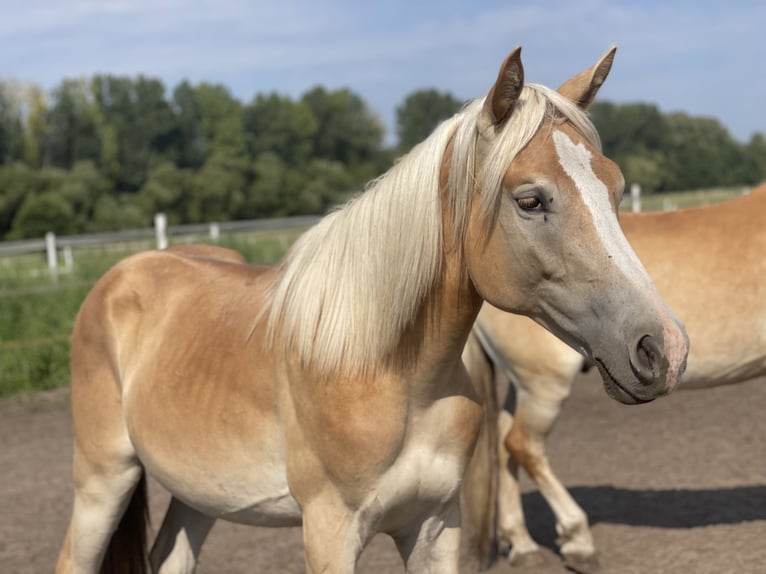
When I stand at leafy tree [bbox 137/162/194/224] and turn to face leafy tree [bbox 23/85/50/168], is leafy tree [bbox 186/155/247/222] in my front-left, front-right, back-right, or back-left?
back-right

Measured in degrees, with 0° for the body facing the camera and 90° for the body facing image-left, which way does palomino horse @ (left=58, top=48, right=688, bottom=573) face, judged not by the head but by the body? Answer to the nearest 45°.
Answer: approximately 315°

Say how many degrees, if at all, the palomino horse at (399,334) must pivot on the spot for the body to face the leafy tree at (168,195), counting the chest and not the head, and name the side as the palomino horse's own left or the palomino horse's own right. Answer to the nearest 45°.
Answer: approximately 135° to the palomino horse's own left

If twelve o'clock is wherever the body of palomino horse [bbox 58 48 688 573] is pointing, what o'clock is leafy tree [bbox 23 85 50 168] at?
The leafy tree is roughly at 7 o'clock from the palomino horse.

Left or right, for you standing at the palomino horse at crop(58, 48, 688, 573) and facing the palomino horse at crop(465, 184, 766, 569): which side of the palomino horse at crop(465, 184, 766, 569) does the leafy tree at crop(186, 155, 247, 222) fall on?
left

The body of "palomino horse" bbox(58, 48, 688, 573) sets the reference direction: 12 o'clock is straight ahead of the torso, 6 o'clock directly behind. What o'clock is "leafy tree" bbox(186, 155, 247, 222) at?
The leafy tree is roughly at 7 o'clock from the palomino horse.
